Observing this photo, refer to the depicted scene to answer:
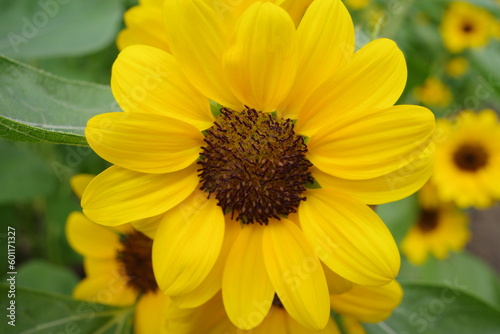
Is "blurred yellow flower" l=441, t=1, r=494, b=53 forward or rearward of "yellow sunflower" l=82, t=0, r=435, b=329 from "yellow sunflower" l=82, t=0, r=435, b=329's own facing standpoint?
rearward

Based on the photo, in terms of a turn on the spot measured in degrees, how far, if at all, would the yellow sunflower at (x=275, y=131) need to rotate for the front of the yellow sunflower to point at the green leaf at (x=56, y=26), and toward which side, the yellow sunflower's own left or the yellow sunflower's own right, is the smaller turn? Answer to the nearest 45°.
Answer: approximately 135° to the yellow sunflower's own right

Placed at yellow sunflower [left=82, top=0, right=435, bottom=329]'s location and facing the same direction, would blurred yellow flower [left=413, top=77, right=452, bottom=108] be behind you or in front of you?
behind

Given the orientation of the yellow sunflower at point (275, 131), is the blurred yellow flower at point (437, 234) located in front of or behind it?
behind

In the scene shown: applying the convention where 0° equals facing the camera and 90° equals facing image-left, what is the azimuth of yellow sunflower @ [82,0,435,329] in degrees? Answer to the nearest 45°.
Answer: approximately 0°

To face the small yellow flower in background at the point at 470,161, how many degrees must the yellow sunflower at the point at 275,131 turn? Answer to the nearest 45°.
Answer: approximately 135° to its left
